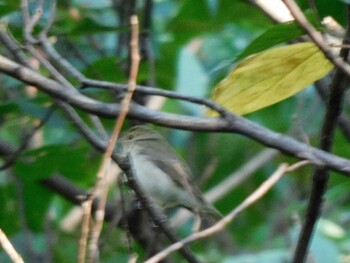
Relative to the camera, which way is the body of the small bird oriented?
to the viewer's left
